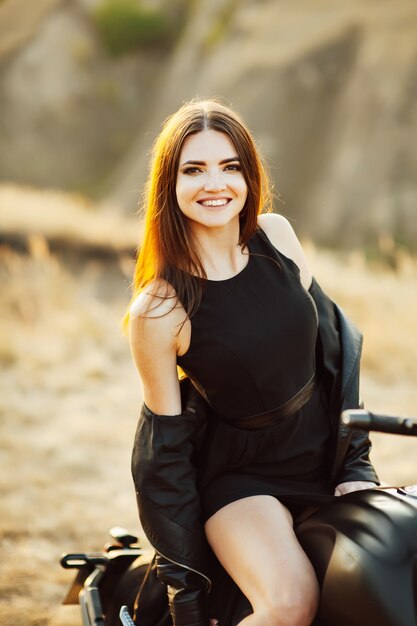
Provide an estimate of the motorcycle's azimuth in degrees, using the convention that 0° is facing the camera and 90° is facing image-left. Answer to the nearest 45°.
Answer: approximately 315°
